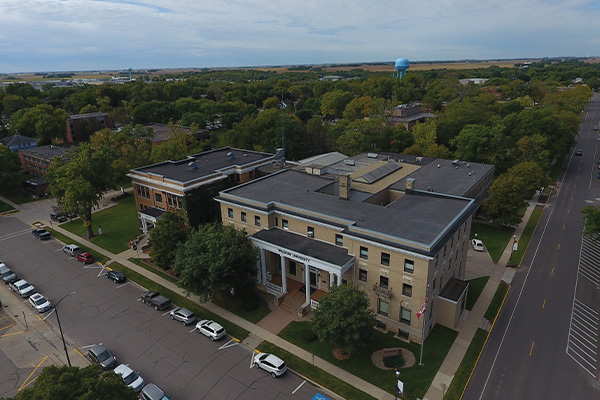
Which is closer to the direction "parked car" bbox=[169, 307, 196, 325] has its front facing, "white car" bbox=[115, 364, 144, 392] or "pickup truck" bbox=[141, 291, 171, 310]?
the pickup truck

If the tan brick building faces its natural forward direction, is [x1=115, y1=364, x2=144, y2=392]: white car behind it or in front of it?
in front

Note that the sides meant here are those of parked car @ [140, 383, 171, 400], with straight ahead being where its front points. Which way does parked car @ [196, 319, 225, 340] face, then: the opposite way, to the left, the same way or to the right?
the opposite way

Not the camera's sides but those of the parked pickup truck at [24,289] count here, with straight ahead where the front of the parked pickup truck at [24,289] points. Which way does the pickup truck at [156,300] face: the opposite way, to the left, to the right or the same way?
the opposite way
